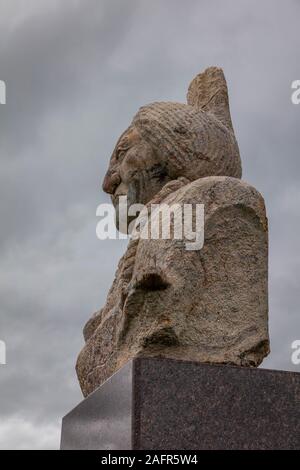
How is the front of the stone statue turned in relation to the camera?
facing to the left of the viewer
